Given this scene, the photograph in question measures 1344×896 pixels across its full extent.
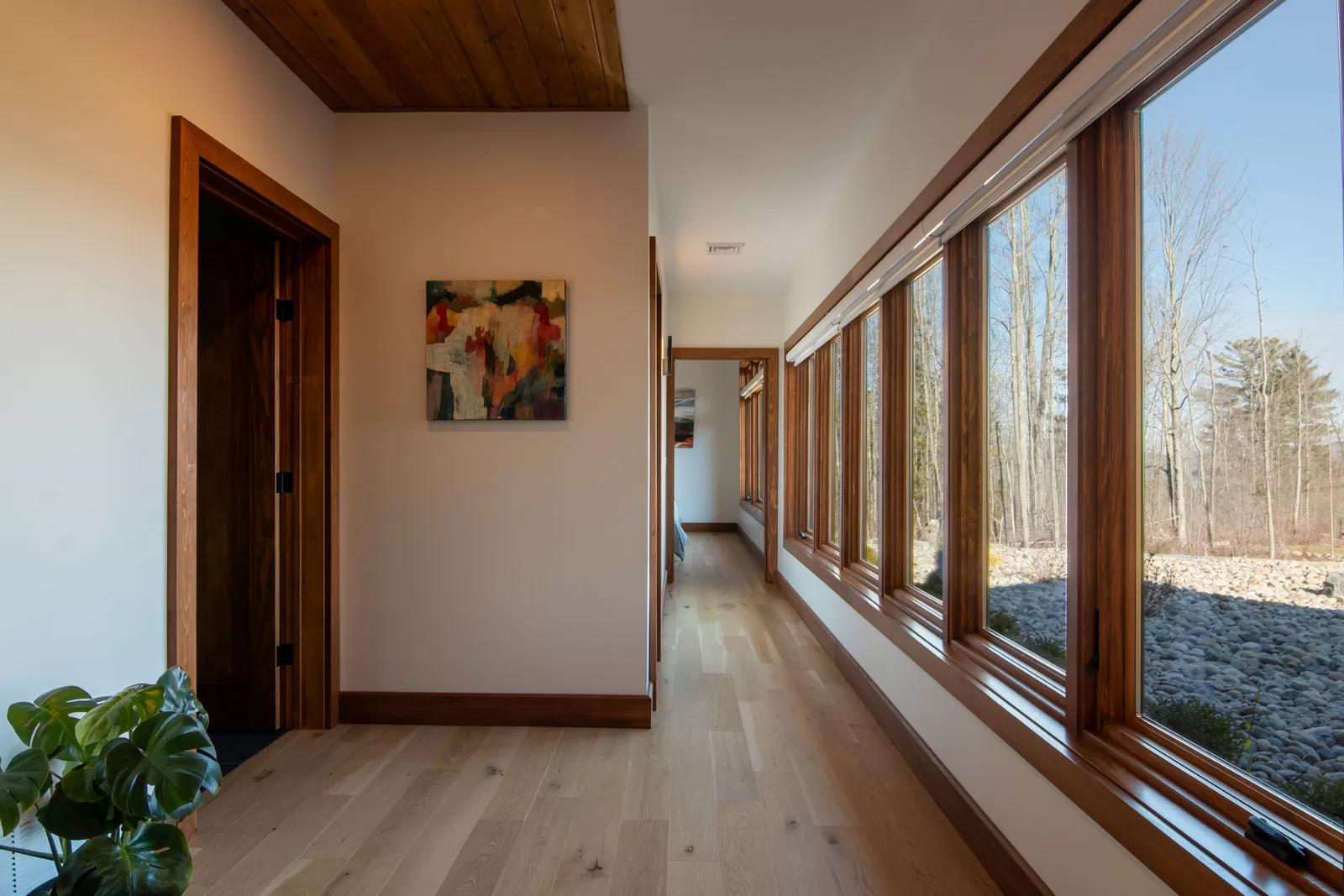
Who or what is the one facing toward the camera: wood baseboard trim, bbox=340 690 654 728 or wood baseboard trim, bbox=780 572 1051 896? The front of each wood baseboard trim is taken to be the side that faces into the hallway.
wood baseboard trim, bbox=340 690 654 728

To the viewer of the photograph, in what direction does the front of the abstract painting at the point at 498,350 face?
facing the viewer

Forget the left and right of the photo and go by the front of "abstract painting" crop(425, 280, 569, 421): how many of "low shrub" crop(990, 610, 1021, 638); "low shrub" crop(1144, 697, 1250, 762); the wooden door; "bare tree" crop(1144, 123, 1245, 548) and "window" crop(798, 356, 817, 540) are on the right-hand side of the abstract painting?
1

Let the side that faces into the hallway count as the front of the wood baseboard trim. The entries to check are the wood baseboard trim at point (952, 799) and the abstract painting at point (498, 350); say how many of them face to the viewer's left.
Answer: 1

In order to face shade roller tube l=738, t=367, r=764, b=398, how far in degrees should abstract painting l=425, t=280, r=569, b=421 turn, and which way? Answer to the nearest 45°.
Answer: approximately 135° to its left

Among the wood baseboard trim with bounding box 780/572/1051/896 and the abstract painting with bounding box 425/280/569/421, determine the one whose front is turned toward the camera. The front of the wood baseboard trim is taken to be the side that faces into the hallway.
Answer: the abstract painting

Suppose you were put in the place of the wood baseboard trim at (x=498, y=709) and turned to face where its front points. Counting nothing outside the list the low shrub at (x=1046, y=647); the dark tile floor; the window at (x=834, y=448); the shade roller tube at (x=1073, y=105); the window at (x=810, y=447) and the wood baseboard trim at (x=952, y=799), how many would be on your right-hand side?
1

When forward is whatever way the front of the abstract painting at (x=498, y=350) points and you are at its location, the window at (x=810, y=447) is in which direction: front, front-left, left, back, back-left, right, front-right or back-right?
back-left

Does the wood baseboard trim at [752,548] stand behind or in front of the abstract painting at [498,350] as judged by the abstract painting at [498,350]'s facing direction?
behind

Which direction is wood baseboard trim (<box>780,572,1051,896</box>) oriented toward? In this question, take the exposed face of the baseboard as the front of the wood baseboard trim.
to the viewer's left

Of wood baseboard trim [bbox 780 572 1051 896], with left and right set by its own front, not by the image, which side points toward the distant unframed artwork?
right

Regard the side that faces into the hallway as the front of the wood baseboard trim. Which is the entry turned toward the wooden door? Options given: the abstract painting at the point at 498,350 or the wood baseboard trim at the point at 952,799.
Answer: the wood baseboard trim

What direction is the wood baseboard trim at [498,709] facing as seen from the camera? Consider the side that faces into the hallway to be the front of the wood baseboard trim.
toward the camera

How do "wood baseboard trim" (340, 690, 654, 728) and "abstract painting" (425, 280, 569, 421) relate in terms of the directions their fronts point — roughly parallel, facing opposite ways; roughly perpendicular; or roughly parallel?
roughly parallel
